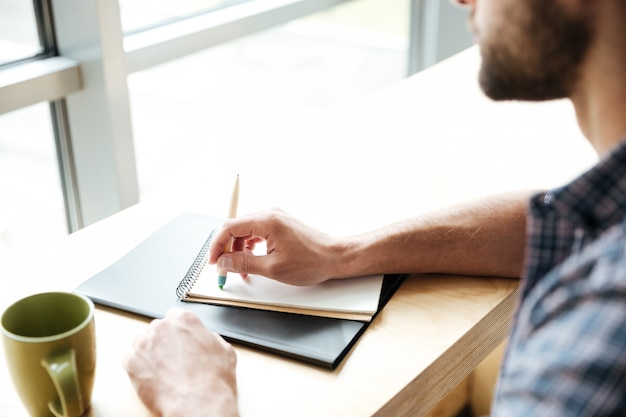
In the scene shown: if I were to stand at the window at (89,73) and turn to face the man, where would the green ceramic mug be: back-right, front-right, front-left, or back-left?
front-right

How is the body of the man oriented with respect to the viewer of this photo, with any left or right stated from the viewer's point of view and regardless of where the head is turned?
facing to the left of the viewer

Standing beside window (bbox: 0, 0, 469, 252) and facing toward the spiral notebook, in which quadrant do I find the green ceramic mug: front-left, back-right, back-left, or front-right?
front-right

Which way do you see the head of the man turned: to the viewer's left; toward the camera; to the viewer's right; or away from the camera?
to the viewer's left

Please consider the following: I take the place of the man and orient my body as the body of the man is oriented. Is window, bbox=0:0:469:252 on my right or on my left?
on my right
